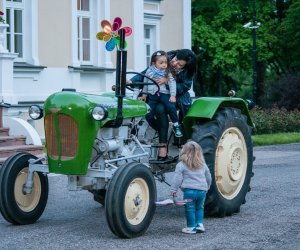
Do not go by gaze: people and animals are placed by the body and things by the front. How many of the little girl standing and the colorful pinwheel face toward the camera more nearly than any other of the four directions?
1

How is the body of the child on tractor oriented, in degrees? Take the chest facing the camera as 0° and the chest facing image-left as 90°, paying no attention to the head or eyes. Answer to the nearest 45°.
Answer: approximately 0°

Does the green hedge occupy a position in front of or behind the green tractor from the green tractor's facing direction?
behind

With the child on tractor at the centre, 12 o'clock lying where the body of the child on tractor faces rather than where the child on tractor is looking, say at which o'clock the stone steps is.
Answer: The stone steps is roughly at 5 o'clock from the child on tractor.

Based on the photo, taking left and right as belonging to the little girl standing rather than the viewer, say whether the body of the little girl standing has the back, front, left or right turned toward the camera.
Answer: back

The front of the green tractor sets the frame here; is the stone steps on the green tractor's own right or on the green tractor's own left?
on the green tractor's own right

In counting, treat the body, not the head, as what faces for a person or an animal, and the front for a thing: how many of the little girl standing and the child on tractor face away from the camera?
1

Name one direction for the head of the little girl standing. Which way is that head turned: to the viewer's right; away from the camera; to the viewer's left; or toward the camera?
away from the camera
